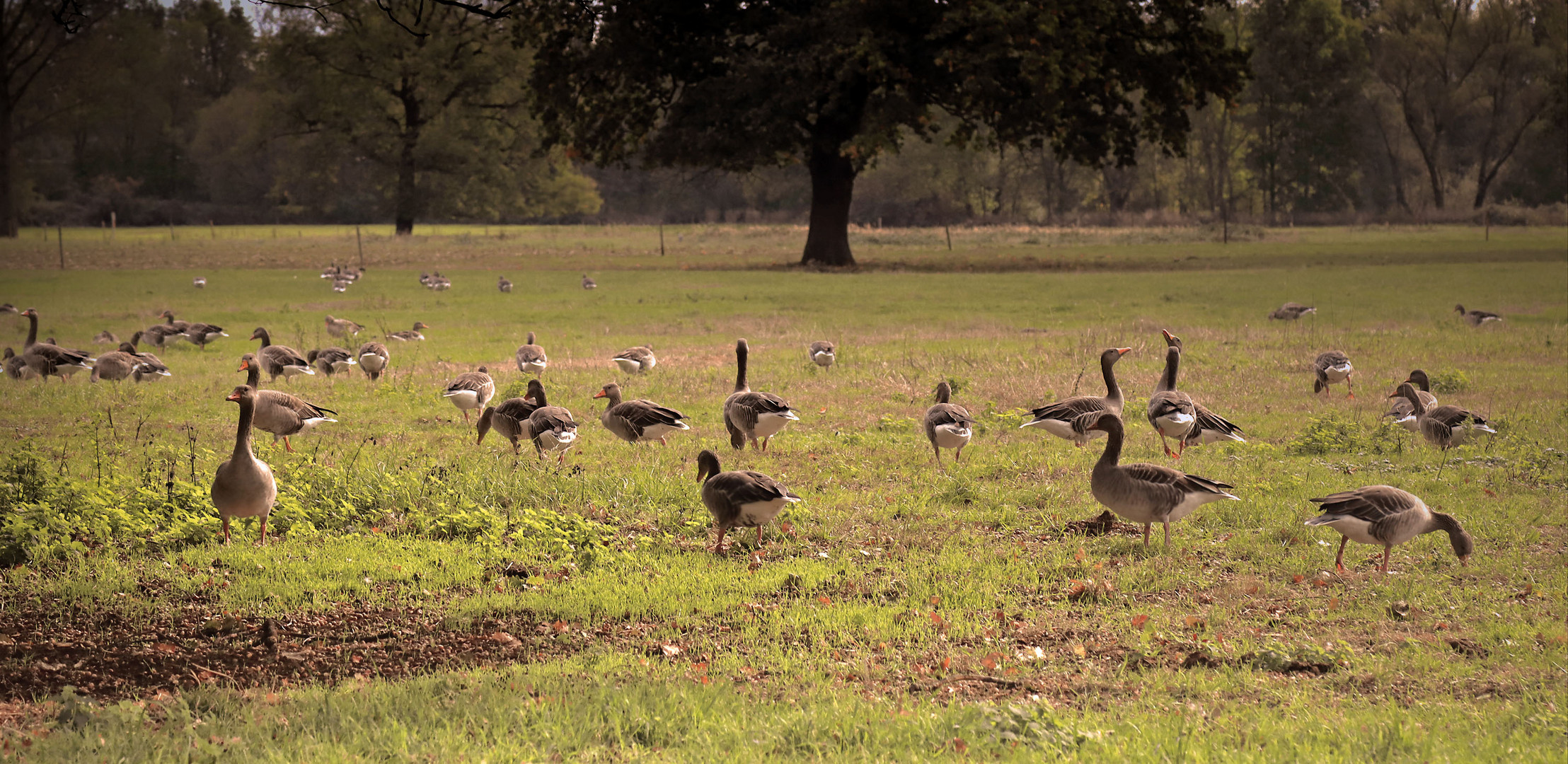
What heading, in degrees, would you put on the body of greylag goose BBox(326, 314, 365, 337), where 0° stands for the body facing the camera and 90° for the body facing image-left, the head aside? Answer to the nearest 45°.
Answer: approximately 90°

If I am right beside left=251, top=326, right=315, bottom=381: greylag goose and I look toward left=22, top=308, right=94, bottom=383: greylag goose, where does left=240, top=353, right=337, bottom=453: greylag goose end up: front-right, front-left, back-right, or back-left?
back-left

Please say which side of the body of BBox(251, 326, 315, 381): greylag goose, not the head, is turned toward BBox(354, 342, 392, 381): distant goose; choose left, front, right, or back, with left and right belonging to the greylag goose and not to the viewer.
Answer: back

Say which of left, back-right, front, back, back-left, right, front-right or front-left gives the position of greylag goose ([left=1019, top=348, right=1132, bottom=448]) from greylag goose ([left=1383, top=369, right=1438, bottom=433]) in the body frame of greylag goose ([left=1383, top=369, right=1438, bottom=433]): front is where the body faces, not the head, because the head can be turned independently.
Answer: back

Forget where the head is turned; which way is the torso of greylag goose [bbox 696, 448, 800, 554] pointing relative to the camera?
to the viewer's left

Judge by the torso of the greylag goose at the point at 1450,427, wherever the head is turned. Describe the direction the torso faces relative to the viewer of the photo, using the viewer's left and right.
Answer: facing to the left of the viewer

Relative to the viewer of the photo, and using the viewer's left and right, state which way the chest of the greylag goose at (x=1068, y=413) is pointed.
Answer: facing to the right of the viewer

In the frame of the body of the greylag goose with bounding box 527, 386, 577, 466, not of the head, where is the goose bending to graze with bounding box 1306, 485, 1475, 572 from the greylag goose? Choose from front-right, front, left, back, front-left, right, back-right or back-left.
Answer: back

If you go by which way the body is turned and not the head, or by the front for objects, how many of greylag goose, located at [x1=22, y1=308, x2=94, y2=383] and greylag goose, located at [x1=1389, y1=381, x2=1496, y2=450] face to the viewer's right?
0

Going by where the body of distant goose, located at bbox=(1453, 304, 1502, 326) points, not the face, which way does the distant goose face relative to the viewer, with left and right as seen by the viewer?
facing to the left of the viewer

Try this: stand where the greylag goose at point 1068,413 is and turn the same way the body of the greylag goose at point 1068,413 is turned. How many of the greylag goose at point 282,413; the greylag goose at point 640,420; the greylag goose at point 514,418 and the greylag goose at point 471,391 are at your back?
4

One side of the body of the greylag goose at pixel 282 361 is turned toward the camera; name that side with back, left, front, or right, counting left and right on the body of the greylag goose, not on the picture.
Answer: left
